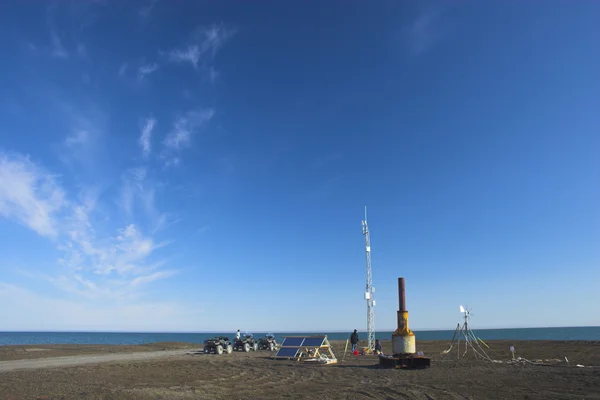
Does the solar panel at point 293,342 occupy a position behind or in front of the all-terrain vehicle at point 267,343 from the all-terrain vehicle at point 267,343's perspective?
in front

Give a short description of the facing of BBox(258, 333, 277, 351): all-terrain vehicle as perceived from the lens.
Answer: facing the viewer and to the right of the viewer

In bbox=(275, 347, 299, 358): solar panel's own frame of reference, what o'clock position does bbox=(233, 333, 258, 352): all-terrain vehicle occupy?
The all-terrain vehicle is roughly at 4 o'clock from the solar panel.

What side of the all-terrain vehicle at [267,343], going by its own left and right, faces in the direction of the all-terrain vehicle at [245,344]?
right

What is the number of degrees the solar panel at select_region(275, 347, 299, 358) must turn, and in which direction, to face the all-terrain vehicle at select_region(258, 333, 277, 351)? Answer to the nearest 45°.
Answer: approximately 135° to its right

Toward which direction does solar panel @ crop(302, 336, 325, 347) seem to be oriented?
toward the camera

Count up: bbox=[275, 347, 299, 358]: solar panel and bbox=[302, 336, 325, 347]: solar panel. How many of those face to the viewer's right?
0
